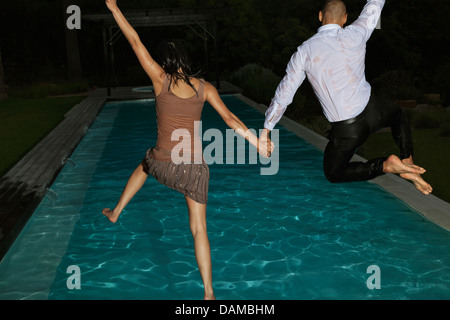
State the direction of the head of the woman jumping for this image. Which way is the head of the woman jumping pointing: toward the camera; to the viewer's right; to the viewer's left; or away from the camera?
away from the camera

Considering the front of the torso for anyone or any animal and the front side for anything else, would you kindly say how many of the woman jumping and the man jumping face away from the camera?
2

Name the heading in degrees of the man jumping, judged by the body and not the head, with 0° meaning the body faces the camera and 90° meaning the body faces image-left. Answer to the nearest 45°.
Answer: approximately 180°

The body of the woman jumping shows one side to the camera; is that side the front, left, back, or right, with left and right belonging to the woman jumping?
back

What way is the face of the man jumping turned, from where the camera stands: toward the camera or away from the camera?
away from the camera

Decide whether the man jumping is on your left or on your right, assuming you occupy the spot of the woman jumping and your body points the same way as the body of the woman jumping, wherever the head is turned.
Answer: on your right
